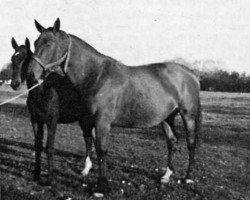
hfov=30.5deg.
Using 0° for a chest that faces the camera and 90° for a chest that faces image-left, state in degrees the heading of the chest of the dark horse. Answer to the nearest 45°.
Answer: approximately 45°

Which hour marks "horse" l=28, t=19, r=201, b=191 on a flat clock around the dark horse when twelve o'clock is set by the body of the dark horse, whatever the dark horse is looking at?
The horse is roughly at 9 o'clock from the dark horse.
